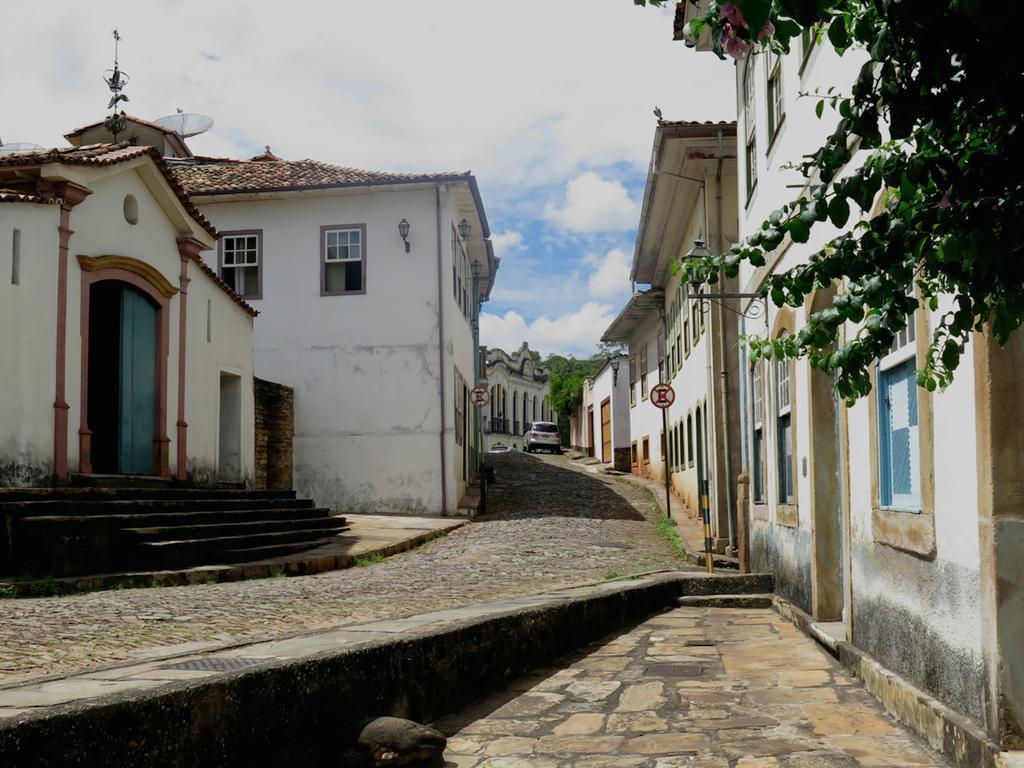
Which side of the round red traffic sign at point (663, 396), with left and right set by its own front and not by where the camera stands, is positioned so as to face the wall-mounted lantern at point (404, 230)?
right

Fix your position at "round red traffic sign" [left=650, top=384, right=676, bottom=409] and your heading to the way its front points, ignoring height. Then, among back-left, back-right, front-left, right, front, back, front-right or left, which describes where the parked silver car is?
back

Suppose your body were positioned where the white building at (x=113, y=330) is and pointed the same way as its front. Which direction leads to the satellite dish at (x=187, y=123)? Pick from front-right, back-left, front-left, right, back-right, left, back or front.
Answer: back-left

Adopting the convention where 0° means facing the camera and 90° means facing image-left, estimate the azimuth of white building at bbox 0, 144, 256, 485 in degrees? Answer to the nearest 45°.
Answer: approximately 315°

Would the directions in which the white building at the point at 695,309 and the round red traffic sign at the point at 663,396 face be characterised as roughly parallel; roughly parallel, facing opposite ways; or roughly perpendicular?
roughly perpendicular

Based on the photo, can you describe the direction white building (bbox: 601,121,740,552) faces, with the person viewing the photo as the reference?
facing to the left of the viewer

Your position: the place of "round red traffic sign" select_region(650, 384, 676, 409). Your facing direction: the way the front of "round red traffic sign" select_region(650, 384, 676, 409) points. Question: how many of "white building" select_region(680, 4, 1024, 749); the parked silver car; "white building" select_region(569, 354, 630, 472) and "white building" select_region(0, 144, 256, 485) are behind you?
2

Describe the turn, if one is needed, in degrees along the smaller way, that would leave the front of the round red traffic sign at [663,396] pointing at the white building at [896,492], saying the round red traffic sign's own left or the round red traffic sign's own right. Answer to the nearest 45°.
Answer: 0° — it already faces it

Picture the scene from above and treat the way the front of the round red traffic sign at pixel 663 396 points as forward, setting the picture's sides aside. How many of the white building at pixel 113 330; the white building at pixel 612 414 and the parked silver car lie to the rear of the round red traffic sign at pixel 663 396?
2

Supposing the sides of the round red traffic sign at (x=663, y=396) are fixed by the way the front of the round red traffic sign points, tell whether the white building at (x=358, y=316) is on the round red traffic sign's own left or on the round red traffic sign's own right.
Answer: on the round red traffic sign's own right
